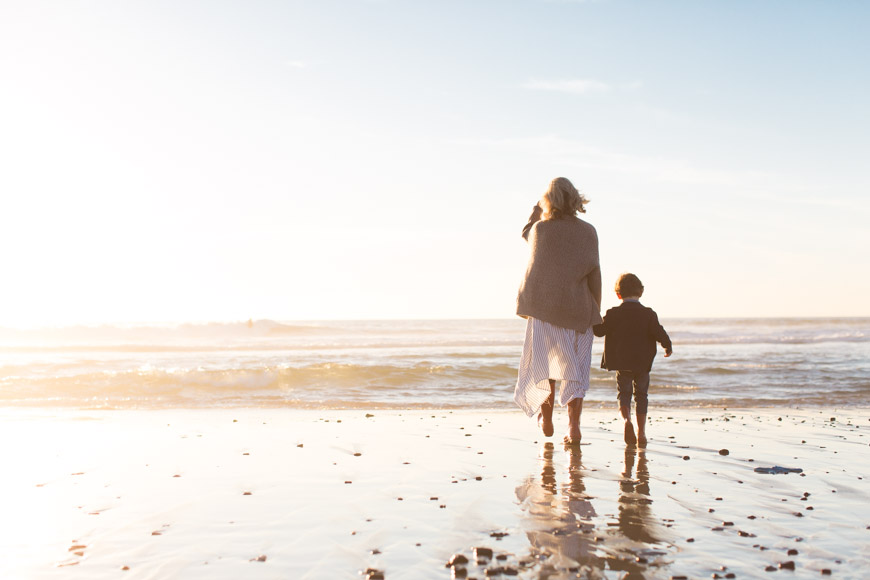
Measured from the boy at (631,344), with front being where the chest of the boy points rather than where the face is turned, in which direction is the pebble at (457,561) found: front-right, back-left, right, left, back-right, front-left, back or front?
back

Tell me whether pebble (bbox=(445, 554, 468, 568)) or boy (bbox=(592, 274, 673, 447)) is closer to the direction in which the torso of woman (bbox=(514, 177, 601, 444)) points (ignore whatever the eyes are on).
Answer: the boy

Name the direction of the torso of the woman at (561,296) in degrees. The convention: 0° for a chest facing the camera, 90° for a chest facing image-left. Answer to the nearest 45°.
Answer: approximately 180°

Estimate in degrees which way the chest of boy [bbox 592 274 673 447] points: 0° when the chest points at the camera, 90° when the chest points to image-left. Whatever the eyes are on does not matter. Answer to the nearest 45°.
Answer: approximately 180°

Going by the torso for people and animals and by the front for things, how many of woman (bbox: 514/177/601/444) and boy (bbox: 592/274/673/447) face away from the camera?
2

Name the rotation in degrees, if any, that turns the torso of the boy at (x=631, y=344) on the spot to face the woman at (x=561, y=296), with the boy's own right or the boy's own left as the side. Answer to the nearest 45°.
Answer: approximately 135° to the boy's own left

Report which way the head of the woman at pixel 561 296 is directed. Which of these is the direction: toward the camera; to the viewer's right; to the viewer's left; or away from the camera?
away from the camera

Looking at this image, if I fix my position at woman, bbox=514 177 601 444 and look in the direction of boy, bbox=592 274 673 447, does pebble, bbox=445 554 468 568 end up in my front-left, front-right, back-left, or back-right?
back-right

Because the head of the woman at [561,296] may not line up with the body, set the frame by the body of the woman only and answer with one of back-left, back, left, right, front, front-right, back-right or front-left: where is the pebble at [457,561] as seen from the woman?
back

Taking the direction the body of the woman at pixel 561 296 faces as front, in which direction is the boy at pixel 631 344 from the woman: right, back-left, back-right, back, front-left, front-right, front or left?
front-right
